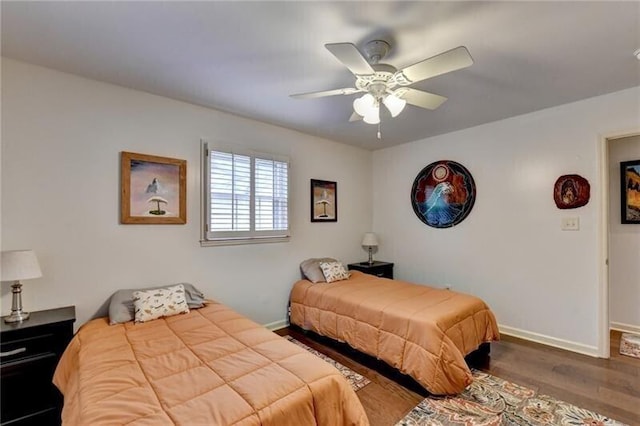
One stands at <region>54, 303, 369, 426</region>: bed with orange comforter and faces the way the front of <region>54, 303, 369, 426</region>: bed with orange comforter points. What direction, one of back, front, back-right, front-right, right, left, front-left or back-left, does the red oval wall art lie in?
front-left

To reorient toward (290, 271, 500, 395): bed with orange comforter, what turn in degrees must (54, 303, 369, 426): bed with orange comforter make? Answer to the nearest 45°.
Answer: approximately 45° to its left

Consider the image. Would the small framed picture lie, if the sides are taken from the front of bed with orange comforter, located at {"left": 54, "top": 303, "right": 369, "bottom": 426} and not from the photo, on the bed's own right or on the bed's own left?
on the bed's own left

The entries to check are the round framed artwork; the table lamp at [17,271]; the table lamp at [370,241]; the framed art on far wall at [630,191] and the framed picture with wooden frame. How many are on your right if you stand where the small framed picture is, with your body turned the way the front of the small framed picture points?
2

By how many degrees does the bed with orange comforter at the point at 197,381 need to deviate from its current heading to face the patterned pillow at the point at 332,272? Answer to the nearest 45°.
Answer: approximately 90° to its left

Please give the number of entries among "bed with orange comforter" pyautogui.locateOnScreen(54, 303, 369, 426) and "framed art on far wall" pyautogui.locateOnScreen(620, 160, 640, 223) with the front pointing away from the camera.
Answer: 0

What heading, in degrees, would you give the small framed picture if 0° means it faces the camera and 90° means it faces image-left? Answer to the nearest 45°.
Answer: approximately 315°

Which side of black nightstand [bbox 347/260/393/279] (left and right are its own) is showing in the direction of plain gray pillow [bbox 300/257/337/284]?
right

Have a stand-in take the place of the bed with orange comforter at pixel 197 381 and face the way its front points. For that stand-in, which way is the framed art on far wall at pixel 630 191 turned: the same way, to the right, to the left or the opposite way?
to the right

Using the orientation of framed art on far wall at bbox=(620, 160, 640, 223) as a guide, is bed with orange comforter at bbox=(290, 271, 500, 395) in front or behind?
in front
